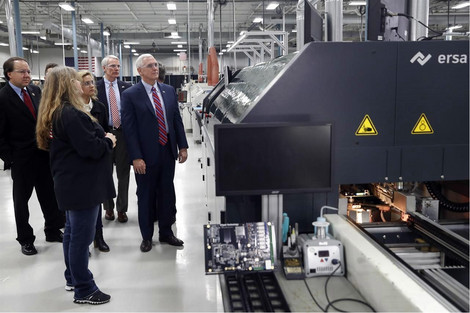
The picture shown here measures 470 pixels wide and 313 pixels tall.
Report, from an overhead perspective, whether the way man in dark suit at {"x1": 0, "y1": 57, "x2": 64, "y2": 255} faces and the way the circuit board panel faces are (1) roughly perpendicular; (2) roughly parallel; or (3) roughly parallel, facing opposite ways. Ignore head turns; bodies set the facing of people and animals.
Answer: roughly perpendicular

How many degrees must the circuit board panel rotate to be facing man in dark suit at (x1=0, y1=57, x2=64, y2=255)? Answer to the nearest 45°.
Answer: approximately 135° to its right

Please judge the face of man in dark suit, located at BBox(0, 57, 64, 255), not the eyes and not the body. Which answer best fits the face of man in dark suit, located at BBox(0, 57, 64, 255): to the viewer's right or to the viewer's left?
to the viewer's right

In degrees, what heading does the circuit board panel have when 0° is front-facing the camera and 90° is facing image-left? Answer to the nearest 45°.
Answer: approximately 0°

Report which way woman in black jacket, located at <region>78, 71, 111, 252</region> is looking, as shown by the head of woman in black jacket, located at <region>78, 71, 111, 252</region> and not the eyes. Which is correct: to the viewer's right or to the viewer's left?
to the viewer's right

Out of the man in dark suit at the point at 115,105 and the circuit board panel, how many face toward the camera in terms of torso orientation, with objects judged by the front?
2
